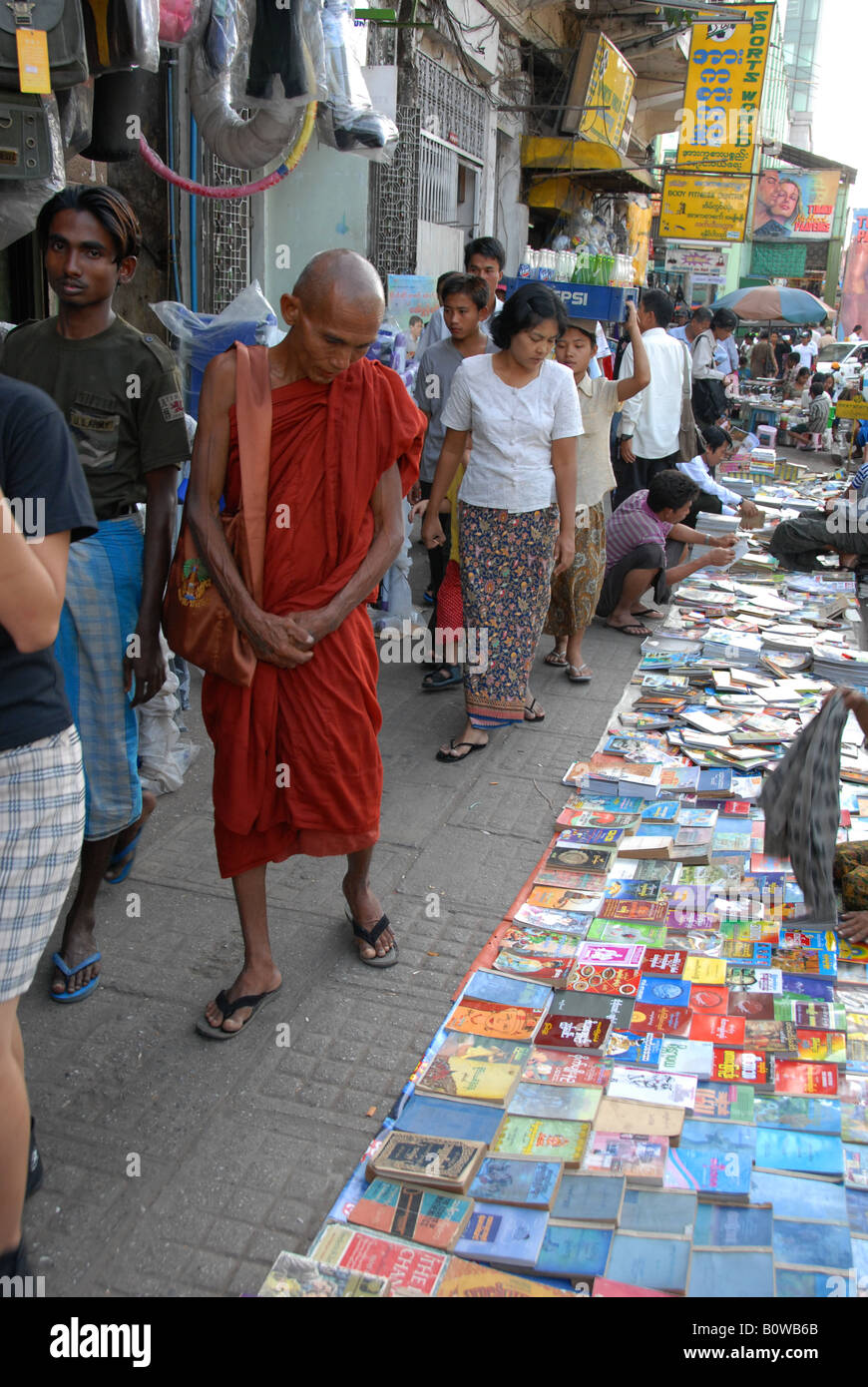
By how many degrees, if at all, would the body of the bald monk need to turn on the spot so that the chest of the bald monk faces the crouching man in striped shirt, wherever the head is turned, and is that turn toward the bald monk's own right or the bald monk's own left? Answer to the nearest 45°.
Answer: approximately 135° to the bald monk's own left

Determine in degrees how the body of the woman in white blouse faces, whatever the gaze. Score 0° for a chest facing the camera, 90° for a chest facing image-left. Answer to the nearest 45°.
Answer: approximately 0°

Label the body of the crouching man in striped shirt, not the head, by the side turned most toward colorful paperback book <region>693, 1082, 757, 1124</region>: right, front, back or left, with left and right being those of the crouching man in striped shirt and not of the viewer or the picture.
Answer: right

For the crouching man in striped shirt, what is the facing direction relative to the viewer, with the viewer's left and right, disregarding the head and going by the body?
facing to the right of the viewer

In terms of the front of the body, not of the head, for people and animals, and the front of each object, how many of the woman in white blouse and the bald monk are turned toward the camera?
2

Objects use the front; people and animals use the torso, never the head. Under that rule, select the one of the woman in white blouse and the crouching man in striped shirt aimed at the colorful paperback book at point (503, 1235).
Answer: the woman in white blouse

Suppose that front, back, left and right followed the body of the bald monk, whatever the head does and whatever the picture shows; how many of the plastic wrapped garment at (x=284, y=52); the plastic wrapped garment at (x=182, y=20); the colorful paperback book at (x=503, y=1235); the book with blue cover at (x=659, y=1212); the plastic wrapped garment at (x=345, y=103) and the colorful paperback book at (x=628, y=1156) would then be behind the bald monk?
3

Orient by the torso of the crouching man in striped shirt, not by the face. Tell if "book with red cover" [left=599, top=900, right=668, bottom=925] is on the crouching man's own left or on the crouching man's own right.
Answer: on the crouching man's own right

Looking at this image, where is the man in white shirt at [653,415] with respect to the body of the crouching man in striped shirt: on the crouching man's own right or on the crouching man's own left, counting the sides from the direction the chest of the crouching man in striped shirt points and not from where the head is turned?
on the crouching man's own left

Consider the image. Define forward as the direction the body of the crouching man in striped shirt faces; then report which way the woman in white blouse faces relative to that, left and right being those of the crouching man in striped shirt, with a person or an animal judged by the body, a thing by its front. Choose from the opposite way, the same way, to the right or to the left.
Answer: to the right

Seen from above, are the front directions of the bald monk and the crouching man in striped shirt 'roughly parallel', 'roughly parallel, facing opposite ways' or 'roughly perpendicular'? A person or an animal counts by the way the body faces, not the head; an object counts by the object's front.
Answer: roughly perpendicular

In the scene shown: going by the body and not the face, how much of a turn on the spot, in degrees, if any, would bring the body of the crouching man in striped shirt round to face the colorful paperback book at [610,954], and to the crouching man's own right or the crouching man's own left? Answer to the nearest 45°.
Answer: approximately 90° to the crouching man's own right

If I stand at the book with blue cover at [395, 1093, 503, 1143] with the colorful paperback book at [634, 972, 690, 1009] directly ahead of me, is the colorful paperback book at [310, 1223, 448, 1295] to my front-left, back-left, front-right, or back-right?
back-right
